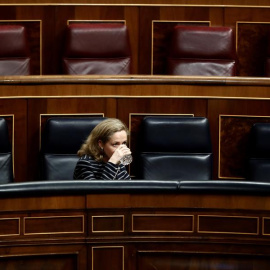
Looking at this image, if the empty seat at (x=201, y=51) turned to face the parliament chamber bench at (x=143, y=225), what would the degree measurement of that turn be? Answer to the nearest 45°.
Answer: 0° — it already faces it

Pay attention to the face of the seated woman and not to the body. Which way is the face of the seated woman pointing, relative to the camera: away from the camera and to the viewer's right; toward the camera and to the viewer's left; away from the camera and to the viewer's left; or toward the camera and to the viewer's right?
toward the camera and to the viewer's right

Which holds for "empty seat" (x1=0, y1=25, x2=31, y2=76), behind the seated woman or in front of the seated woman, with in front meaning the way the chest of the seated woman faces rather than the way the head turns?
behind
